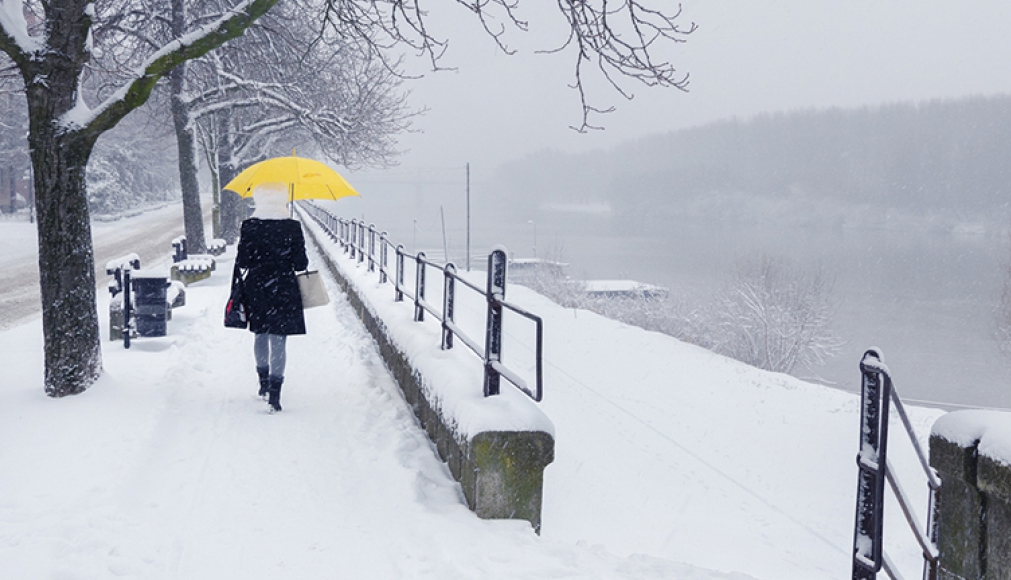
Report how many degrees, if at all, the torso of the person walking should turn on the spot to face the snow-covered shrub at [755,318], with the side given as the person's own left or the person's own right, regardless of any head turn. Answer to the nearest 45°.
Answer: approximately 45° to the person's own right

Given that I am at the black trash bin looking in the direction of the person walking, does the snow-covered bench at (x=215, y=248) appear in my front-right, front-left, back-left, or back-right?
back-left

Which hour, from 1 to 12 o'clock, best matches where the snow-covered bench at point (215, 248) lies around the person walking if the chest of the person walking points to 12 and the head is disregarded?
The snow-covered bench is roughly at 12 o'clock from the person walking.

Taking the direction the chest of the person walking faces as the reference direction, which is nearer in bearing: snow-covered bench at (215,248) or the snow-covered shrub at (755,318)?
the snow-covered bench

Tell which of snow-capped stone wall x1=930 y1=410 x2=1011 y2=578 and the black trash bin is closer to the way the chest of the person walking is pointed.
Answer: the black trash bin

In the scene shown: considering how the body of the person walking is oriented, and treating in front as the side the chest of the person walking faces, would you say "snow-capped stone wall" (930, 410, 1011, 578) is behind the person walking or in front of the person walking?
behind

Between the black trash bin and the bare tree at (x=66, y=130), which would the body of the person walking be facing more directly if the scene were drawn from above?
the black trash bin

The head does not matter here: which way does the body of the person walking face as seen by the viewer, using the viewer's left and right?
facing away from the viewer

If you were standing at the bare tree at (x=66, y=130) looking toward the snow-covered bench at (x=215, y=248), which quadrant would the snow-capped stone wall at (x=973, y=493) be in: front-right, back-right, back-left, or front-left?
back-right

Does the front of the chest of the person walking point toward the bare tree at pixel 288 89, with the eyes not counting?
yes

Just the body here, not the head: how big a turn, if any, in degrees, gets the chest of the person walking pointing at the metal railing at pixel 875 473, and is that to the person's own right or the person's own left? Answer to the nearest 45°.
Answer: approximately 135° to the person's own right

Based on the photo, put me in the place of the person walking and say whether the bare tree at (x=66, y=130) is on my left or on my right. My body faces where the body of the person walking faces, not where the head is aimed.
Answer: on my left

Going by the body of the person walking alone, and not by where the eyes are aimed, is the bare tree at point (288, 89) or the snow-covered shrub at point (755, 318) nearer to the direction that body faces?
the bare tree
